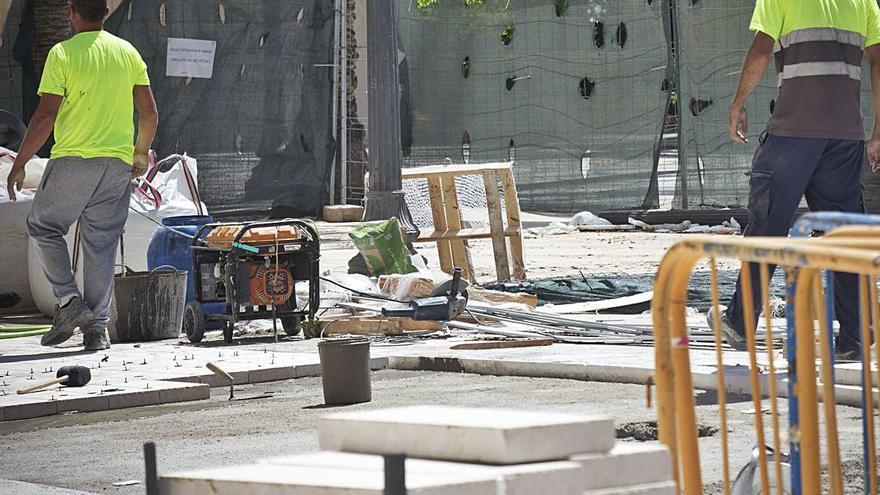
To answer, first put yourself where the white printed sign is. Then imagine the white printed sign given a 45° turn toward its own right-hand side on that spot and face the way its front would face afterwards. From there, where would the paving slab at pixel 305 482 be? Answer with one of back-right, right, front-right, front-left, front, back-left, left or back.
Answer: front-left

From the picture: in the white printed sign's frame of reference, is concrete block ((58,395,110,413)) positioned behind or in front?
in front

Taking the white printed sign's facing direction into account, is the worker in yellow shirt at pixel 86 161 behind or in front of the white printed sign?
in front

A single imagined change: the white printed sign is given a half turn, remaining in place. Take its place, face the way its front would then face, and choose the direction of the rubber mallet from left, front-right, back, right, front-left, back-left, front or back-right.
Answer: back

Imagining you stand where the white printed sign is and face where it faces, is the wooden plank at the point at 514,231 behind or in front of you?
in front

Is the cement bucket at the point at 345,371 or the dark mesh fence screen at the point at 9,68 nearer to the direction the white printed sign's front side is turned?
the cement bucket

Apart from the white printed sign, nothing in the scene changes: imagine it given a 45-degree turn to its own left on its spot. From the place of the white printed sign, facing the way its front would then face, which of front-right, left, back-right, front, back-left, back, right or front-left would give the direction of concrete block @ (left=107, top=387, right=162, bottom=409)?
front-right

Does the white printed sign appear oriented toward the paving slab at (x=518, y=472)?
yes

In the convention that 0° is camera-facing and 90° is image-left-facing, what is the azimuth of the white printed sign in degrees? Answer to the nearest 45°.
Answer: approximately 0°

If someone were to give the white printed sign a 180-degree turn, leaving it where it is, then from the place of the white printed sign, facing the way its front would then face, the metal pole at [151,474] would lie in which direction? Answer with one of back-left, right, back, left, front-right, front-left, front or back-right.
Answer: back

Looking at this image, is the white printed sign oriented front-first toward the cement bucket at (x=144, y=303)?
yes

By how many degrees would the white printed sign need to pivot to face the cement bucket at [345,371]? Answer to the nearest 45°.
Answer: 0° — it already faces it

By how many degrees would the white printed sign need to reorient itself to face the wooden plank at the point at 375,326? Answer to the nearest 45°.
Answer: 0° — it already faces it

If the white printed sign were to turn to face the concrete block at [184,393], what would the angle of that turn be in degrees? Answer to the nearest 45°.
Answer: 0° — it already faces it
